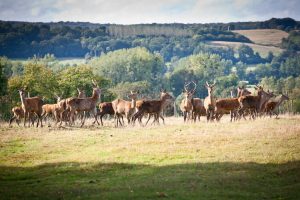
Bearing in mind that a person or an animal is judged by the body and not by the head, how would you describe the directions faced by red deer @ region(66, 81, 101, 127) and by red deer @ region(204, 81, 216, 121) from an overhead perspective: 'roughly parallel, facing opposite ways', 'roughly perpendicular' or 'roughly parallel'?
roughly perpendicular

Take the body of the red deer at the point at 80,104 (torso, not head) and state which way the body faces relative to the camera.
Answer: to the viewer's right

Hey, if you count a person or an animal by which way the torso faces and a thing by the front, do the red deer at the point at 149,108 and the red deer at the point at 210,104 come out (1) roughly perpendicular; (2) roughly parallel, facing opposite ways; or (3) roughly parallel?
roughly perpendicular

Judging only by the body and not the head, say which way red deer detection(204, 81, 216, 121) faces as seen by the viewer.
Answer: toward the camera

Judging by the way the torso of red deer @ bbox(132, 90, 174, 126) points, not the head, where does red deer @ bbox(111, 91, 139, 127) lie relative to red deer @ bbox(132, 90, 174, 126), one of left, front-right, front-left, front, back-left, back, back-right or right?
back

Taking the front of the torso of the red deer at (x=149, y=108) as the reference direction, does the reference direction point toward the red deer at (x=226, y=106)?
yes

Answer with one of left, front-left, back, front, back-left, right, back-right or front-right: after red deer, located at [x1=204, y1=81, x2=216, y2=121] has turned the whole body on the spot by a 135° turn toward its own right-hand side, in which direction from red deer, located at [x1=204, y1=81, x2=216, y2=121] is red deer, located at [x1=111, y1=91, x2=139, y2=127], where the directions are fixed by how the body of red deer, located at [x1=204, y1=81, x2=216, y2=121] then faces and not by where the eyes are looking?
front-left

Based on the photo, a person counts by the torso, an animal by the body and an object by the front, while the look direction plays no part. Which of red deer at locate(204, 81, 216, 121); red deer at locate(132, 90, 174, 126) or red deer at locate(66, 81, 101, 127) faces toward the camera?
red deer at locate(204, 81, 216, 121)

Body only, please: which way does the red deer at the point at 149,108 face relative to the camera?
to the viewer's right

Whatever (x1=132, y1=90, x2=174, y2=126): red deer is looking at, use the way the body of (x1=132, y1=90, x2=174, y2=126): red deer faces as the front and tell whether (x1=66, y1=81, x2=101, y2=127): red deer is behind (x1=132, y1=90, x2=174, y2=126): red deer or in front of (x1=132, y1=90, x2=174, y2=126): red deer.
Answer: behind

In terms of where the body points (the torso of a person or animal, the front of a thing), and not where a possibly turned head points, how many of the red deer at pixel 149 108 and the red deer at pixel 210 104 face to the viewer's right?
1

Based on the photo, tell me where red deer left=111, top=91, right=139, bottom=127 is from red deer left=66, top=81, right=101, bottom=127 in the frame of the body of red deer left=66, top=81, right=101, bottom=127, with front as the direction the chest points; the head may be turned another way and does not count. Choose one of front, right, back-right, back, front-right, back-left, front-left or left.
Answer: front
